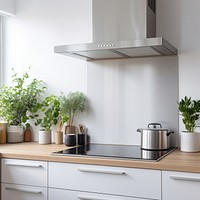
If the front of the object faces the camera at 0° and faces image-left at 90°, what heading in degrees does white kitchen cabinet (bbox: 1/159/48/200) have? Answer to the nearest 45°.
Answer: approximately 45°

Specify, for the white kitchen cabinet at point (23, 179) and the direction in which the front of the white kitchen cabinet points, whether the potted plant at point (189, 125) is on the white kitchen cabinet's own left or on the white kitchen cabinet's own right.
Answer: on the white kitchen cabinet's own left

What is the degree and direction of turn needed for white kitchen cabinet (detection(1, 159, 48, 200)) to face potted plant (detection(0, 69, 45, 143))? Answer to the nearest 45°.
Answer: approximately 135° to its right

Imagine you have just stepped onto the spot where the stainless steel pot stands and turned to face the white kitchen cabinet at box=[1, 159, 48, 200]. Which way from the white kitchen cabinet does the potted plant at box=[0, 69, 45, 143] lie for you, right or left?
right

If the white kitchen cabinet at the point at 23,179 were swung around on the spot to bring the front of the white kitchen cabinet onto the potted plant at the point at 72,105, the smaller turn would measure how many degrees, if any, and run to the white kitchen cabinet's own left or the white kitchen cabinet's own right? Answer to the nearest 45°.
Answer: approximately 180°
